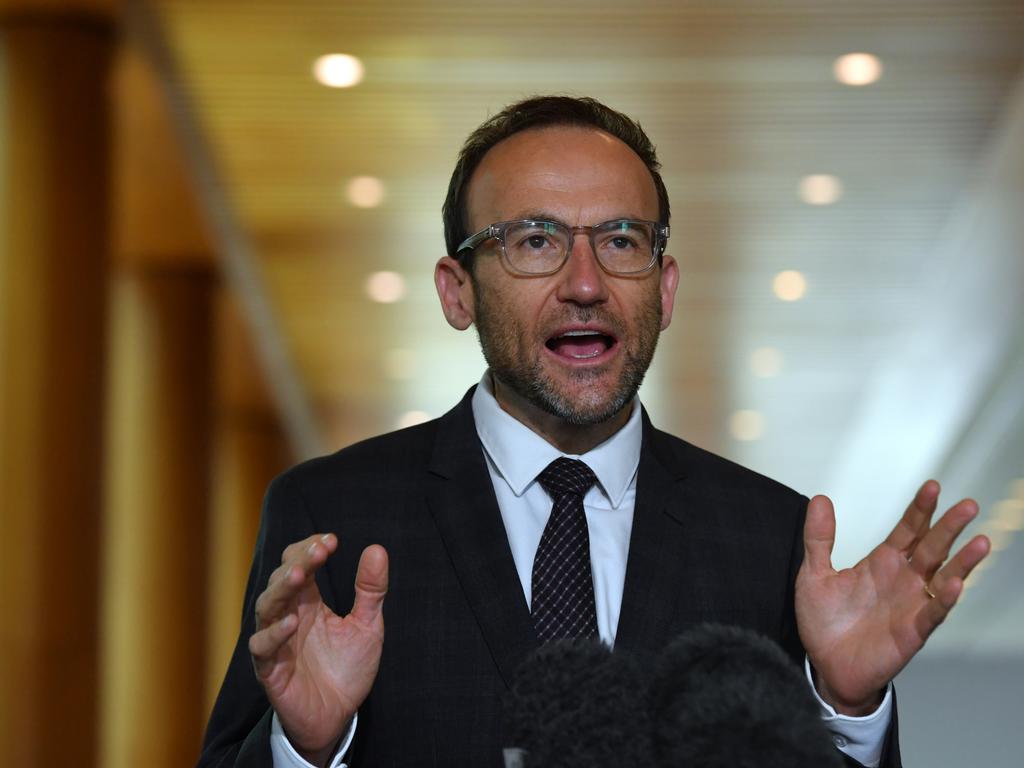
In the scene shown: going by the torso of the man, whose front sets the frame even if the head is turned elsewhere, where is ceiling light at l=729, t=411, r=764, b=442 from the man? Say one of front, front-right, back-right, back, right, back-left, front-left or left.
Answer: back

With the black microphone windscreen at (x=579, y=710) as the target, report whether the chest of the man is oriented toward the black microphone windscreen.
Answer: yes

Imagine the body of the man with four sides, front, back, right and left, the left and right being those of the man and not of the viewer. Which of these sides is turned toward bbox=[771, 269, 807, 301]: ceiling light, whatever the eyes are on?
back

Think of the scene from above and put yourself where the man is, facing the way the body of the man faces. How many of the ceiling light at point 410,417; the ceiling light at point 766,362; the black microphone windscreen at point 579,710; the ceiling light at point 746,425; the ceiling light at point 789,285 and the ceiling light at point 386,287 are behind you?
5

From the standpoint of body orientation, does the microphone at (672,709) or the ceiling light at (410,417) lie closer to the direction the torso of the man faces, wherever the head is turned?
the microphone

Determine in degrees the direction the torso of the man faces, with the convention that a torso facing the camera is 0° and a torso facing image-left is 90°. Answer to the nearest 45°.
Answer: approximately 0°

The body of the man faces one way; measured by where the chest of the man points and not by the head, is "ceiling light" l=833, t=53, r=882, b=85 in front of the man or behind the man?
behind

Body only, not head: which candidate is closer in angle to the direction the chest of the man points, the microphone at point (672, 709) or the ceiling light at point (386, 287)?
the microphone

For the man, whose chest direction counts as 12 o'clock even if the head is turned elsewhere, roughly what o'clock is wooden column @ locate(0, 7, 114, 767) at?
The wooden column is roughly at 5 o'clock from the man.

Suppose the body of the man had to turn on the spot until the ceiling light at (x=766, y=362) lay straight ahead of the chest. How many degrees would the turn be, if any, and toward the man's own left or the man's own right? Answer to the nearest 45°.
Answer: approximately 180°

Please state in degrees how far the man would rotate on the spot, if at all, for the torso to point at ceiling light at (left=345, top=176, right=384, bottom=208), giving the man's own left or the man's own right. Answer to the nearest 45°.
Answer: approximately 180°

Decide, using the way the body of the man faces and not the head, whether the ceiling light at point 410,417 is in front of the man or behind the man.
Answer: behind
